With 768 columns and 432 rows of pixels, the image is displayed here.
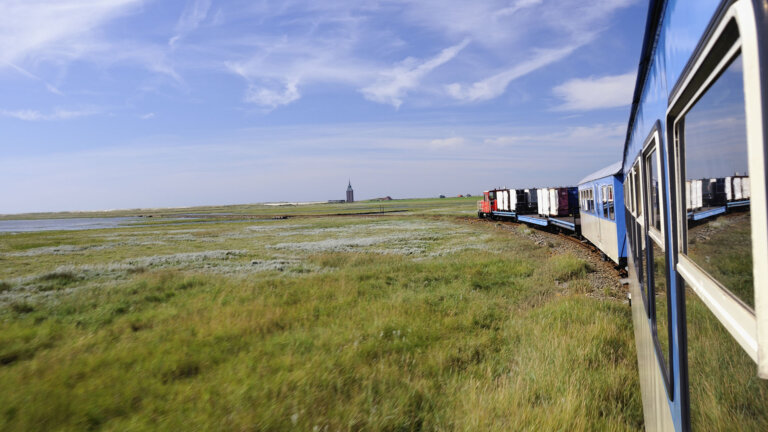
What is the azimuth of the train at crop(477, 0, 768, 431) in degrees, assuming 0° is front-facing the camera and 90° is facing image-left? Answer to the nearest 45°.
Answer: approximately 135°
